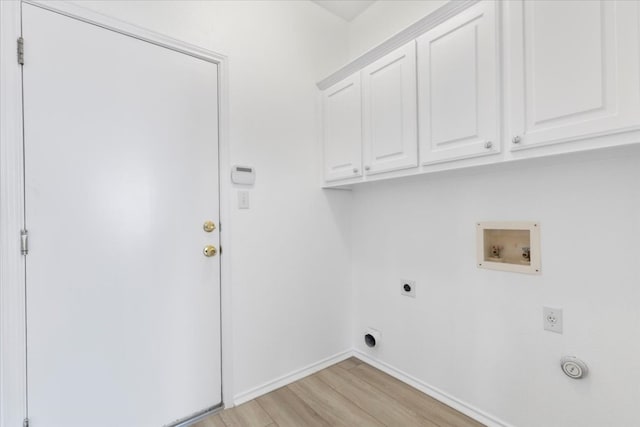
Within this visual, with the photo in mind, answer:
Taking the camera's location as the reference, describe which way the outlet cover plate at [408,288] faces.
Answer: facing the viewer and to the left of the viewer

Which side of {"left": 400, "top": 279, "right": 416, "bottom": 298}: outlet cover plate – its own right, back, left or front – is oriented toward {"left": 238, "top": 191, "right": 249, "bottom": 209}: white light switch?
front

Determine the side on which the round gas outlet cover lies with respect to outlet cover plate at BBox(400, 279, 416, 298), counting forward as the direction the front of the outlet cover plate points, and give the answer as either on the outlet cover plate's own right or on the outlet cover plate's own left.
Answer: on the outlet cover plate's own left

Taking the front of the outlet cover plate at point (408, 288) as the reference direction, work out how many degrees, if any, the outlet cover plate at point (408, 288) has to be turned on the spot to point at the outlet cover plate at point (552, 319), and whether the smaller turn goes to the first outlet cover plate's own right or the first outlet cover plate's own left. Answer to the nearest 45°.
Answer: approximately 90° to the first outlet cover plate's own left

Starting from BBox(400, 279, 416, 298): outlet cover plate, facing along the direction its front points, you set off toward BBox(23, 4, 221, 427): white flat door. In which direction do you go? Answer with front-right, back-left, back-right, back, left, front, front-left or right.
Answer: front

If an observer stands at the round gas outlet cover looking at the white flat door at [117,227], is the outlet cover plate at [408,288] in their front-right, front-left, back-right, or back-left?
front-right

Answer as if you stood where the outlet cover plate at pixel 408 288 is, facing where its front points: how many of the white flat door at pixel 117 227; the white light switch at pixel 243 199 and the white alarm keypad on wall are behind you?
0

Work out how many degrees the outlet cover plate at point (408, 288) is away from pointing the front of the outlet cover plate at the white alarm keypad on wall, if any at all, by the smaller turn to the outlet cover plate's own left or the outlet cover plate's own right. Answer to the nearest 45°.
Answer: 0° — it already faces it

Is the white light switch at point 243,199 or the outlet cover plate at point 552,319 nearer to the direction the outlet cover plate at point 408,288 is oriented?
the white light switch
